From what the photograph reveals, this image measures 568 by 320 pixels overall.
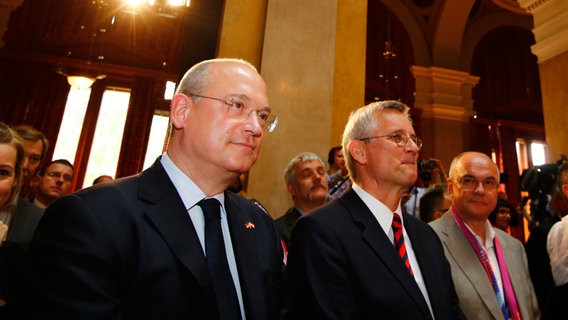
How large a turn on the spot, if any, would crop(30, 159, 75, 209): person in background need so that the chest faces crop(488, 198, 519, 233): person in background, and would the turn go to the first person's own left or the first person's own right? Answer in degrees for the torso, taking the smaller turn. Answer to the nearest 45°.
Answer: approximately 45° to the first person's own left

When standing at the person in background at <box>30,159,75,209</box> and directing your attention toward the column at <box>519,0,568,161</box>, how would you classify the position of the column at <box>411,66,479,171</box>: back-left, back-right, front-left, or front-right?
front-left

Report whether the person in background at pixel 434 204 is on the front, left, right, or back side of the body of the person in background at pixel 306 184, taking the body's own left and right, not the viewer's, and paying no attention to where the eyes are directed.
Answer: left

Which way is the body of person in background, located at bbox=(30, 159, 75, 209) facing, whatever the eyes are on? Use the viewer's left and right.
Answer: facing the viewer and to the right of the viewer

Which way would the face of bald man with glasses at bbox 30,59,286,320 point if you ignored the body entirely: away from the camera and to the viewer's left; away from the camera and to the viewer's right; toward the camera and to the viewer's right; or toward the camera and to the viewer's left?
toward the camera and to the viewer's right

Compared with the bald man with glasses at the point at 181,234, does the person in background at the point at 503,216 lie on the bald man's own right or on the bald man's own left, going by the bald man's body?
on the bald man's own left

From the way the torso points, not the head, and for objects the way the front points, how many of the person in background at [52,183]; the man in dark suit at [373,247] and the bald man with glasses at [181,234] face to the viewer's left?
0

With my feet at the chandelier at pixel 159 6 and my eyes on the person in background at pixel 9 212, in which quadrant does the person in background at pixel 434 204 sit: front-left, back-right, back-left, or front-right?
front-left

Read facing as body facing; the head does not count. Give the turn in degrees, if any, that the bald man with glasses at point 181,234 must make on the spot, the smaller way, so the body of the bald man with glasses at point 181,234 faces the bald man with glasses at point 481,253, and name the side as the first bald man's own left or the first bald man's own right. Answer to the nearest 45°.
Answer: approximately 45° to the first bald man's own left

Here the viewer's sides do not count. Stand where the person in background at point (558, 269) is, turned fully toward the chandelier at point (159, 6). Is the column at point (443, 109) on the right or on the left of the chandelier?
right
